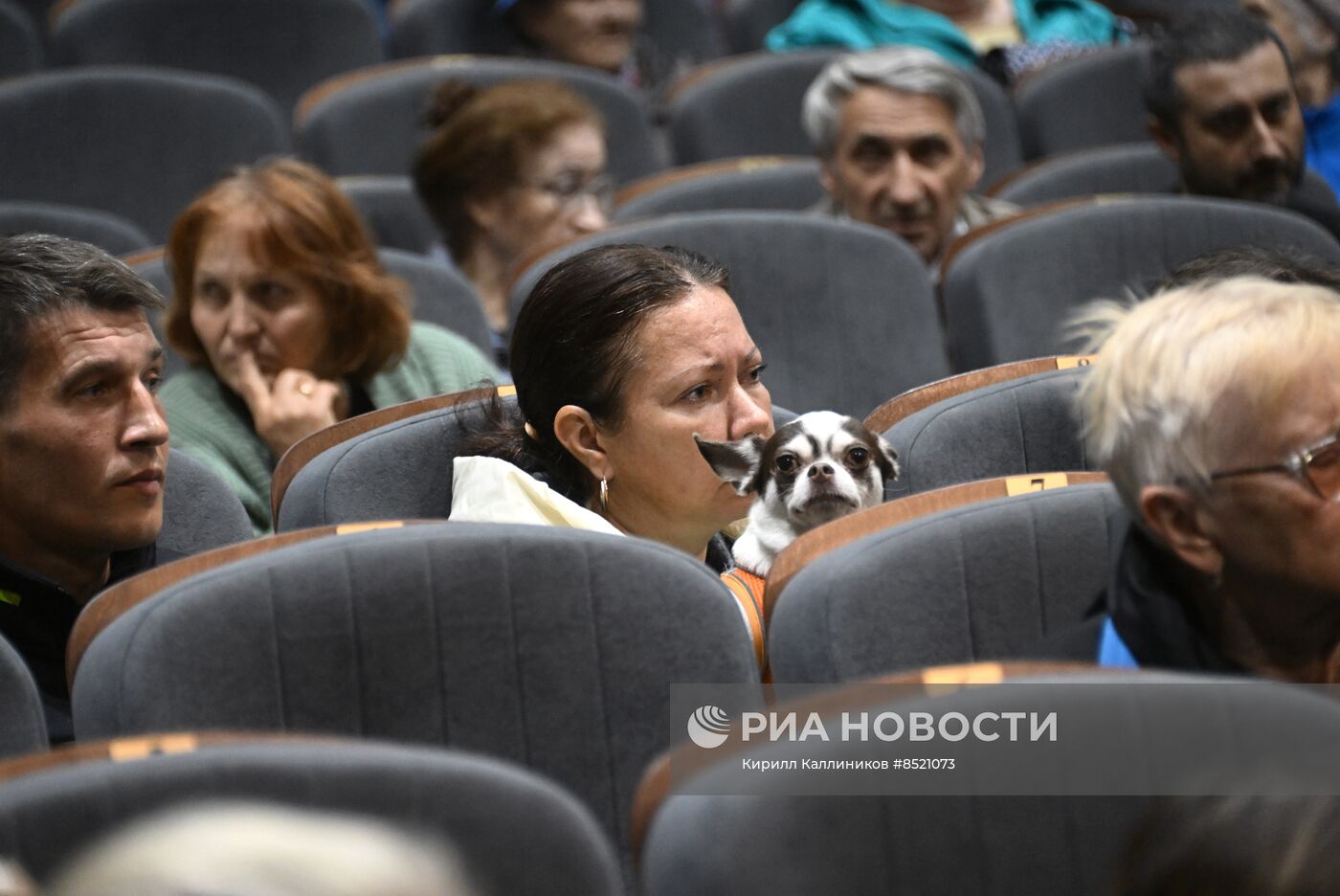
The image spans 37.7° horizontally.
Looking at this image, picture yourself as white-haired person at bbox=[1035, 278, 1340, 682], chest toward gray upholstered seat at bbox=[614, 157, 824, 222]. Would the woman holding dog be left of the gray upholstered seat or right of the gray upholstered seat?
left

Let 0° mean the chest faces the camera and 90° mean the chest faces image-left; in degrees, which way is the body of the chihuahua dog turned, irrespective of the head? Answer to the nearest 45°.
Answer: approximately 0°

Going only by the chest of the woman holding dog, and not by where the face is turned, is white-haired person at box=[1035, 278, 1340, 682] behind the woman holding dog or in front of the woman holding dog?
in front

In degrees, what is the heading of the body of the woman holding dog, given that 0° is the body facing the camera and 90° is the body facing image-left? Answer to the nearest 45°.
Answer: approximately 315°

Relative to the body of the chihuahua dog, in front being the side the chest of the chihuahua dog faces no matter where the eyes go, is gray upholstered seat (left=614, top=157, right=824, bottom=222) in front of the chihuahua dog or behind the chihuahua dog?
behind

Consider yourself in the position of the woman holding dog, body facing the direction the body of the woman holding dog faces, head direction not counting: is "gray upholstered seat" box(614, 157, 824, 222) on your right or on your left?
on your left
